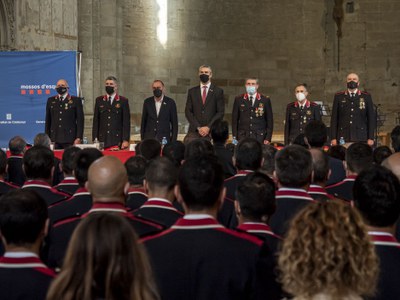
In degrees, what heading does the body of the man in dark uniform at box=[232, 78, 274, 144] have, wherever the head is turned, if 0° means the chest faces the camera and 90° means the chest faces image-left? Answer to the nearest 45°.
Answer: approximately 0°

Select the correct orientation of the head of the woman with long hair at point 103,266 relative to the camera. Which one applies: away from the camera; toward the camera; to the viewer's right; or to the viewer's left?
away from the camera

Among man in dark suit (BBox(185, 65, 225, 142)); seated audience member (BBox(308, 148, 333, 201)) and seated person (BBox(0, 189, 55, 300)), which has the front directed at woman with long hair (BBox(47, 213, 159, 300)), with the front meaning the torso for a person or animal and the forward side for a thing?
the man in dark suit

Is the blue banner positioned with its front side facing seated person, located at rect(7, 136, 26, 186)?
yes

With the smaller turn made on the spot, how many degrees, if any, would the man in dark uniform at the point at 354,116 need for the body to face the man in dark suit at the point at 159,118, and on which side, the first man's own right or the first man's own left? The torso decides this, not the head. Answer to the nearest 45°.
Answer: approximately 90° to the first man's own right

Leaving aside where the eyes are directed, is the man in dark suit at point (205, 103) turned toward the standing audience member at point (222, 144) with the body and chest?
yes

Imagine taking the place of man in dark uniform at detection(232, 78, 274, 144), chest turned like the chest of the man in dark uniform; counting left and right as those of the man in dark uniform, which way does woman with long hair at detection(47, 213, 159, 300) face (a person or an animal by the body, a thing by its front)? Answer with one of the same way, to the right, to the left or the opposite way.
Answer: the opposite way

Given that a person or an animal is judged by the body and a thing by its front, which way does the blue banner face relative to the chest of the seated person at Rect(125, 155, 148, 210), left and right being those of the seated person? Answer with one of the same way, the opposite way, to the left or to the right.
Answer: the opposite way

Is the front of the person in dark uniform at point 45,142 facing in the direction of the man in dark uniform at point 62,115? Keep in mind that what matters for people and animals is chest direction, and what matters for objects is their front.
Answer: yes

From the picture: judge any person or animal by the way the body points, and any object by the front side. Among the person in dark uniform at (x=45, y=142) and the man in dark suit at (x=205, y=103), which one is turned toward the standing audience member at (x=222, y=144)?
the man in dark suit

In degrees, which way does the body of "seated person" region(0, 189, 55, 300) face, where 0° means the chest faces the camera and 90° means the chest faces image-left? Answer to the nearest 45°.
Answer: approximately 180°

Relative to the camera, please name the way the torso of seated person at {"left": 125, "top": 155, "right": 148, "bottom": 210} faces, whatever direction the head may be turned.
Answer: away from the camera

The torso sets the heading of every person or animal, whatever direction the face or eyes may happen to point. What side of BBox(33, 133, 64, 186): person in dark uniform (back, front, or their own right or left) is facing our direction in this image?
back
